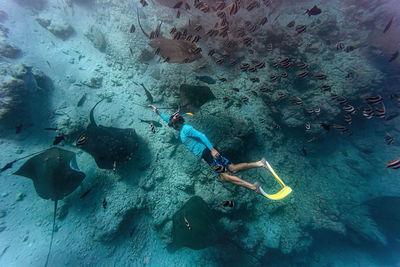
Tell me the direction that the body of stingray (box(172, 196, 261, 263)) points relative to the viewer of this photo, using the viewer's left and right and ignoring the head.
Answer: facing away from the viewer and to the left of the viewer

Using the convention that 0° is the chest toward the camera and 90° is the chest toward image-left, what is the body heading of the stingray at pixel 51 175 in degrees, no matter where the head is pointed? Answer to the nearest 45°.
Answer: approximately 180°

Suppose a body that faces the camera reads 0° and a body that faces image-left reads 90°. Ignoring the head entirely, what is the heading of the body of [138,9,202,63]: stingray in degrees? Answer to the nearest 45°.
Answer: approximately 315°

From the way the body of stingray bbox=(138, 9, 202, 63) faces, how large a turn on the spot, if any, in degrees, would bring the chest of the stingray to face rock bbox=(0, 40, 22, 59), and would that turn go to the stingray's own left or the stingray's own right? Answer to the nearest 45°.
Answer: approximately 135° to the stingray's own right

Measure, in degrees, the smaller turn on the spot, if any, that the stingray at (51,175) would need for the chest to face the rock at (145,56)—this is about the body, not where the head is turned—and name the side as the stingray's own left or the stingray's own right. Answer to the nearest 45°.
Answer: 0° — it already faces it

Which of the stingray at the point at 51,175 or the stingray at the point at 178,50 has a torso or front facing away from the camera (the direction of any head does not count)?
the stingray at the point at 51,175
